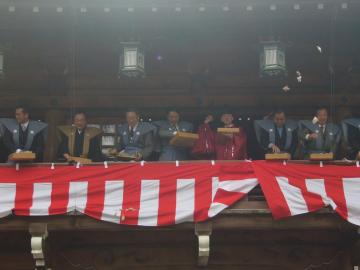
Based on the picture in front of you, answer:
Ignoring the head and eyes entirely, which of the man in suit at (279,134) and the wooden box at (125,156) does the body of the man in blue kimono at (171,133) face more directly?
the wooden box

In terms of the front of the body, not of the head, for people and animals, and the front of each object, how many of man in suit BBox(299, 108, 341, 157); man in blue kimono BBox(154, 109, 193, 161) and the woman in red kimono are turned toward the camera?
3

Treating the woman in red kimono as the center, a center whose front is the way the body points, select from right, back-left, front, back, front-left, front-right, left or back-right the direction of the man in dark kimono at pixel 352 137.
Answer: left

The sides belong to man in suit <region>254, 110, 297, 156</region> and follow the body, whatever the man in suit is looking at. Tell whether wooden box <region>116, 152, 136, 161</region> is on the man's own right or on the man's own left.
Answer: on the man's own right

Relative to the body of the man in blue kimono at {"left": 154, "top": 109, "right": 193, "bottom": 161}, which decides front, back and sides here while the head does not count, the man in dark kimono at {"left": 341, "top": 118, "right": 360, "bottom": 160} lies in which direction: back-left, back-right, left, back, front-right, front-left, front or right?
left

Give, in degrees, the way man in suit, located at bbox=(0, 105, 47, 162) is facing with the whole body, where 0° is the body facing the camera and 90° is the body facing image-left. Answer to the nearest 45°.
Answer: approximately 0°

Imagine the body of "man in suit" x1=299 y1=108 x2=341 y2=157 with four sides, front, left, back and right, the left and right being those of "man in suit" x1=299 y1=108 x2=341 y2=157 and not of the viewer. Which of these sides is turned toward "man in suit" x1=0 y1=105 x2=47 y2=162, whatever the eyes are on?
right

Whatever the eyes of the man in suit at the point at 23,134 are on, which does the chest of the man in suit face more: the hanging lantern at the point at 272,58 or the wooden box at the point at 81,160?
the wooden box

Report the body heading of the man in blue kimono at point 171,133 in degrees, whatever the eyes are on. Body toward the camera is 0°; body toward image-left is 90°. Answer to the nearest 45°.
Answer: approximately 0°

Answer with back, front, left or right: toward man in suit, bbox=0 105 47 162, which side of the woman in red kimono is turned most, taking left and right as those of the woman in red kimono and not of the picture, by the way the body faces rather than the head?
right

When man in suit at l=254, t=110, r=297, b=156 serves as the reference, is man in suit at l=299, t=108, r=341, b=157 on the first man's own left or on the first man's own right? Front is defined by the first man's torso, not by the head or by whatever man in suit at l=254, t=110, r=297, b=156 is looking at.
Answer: on the first man's own left
